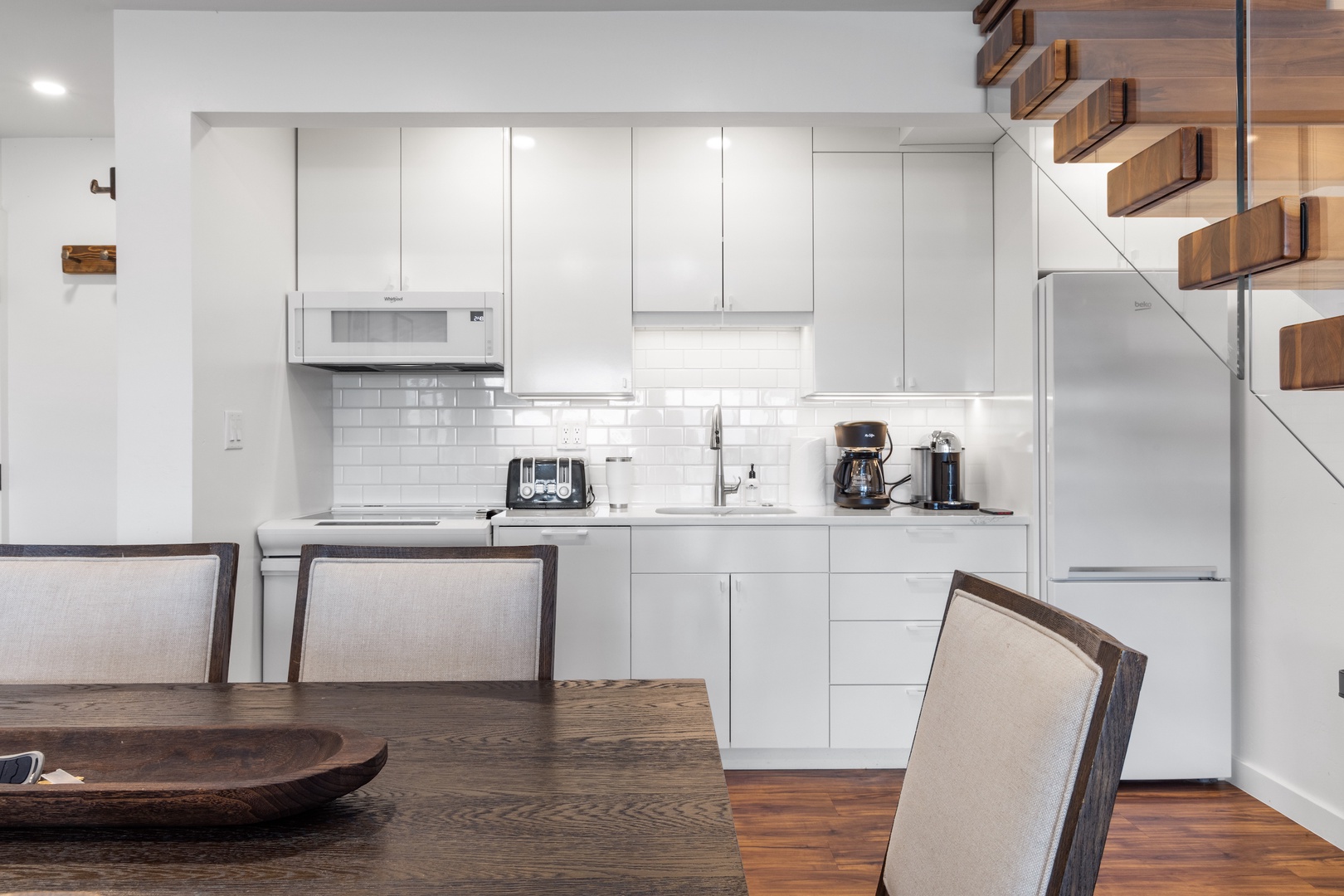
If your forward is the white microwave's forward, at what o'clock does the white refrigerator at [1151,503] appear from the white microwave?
The white refrigerator is roughly at 10 o'clock from the white microwave.

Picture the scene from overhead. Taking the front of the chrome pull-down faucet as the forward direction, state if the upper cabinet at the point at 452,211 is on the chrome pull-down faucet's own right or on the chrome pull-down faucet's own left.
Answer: on the chrome pull-down faucet's own right

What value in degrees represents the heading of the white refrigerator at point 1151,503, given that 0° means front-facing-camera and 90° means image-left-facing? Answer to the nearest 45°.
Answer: approximately 0°

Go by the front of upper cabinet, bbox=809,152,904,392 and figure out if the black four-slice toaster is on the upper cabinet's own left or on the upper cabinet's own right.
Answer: on the upper cabinet's own right

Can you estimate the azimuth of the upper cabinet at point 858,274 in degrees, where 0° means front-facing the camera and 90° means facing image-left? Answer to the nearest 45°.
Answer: approximately 0°

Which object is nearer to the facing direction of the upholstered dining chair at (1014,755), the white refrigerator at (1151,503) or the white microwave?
the white microwave

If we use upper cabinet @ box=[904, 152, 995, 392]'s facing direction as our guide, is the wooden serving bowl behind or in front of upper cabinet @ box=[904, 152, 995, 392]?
in front

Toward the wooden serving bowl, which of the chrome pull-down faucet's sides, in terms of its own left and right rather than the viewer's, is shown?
front

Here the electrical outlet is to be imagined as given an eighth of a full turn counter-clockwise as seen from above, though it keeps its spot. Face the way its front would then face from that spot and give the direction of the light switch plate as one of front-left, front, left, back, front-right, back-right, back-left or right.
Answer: right
